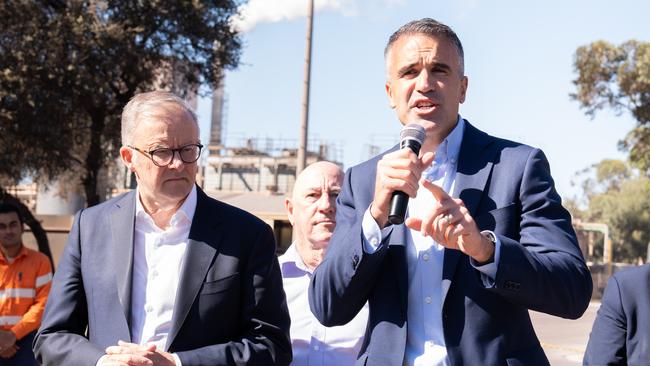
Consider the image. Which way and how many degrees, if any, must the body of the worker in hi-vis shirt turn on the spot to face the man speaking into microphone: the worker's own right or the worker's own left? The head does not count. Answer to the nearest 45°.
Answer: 0° — they already face them

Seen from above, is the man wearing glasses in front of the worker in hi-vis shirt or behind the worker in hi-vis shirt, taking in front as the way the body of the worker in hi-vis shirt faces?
in front

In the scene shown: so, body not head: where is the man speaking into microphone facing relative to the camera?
toward the camera

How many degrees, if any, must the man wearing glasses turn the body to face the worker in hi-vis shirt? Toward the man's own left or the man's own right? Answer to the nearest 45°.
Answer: approximately 180°

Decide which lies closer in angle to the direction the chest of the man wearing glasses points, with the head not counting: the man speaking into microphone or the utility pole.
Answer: the man speaking into microphone

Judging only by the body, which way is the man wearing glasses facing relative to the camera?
toward the camera

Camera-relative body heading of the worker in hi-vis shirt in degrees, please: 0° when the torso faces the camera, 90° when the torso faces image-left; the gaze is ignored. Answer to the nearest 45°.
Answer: approximately 0°

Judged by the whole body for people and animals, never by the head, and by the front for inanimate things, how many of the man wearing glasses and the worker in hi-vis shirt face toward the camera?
2

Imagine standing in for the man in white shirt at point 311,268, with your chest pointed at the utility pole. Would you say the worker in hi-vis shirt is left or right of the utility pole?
left

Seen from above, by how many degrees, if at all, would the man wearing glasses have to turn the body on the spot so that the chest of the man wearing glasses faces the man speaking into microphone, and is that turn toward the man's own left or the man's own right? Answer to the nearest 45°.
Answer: approximately 45° to the man's own left

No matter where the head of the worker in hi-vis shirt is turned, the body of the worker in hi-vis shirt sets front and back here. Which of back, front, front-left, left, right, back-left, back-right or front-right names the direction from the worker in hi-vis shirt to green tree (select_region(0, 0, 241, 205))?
back

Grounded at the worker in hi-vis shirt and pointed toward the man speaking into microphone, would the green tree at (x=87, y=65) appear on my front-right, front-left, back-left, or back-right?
back-left
